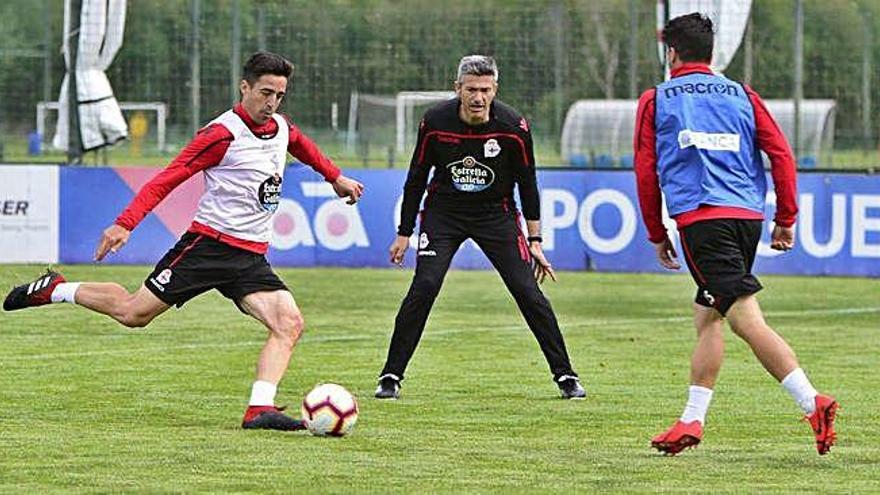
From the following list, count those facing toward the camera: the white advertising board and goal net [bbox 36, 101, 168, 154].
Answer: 2

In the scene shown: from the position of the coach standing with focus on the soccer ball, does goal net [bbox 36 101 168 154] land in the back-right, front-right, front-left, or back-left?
back-right

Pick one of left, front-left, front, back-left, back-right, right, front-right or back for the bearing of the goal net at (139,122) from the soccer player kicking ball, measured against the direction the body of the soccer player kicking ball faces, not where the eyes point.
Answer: back-left

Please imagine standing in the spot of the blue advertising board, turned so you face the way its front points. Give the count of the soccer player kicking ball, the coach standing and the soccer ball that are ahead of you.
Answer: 3

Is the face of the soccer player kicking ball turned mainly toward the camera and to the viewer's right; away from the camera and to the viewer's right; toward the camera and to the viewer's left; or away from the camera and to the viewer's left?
toward the camera and to the viewer's right

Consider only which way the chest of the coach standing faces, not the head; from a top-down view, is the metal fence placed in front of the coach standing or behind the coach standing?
behind

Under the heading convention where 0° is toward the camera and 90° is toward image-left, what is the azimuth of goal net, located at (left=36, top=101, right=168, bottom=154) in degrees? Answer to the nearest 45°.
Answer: approximately 0°

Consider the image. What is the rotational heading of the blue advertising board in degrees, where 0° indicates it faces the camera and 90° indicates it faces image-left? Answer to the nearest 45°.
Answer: approximately 0°

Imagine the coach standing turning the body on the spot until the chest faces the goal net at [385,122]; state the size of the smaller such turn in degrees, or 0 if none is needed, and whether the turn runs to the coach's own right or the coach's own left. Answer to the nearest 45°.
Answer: approximately 180°

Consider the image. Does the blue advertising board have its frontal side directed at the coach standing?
yes
